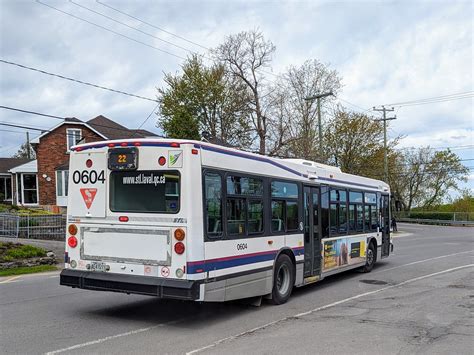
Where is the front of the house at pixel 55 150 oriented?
toward the camera

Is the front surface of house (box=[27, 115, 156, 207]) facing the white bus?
yes

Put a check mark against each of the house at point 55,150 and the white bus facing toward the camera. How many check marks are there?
1

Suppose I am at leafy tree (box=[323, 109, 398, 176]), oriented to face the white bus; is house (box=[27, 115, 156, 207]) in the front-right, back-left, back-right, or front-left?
front-right

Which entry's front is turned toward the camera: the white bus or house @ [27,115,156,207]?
the house

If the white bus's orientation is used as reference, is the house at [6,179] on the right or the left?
on its left

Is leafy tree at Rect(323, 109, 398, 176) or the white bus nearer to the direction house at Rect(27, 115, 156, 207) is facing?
the white bus

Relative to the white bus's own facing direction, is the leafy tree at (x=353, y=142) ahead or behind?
ahead

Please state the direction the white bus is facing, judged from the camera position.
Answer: facing away from the viewer and to the right of the viewer
